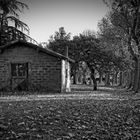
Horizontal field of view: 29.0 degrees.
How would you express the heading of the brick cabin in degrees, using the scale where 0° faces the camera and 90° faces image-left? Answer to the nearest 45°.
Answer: approximately 0°

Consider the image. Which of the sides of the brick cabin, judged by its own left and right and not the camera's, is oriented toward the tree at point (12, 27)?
back

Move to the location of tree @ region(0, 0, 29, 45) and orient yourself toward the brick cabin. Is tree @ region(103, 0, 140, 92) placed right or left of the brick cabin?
left

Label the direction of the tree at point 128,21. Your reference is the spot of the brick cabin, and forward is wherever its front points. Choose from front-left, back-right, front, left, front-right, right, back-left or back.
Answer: left

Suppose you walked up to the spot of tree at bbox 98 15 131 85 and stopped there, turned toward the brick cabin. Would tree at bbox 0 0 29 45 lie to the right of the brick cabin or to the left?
right
